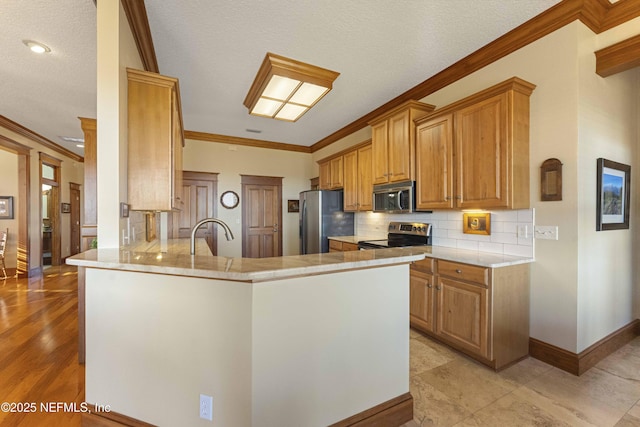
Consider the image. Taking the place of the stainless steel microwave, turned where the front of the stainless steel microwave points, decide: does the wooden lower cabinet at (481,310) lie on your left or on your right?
on your left

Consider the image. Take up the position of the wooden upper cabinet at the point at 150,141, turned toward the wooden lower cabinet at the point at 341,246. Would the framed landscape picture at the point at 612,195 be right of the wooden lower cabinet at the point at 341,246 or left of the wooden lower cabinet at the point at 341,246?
right

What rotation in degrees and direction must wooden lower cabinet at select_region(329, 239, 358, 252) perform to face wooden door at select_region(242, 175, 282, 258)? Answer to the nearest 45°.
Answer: approximately 90° to its right

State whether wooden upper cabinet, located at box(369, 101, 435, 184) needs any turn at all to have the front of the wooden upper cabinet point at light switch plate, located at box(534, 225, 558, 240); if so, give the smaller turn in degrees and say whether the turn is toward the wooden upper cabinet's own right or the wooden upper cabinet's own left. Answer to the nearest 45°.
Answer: approximately 90° to the wooden upper cabinet's own left

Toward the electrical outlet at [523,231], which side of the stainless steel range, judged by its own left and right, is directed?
left

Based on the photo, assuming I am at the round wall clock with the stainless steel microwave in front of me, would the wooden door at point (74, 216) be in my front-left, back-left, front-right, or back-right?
back-right

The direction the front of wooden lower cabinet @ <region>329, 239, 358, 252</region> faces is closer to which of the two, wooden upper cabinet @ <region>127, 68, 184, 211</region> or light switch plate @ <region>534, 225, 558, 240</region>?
the wooden upper cabinet

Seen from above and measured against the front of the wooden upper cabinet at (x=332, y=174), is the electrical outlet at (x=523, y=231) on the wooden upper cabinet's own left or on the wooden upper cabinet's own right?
on the wooden upper cabinet's own left
